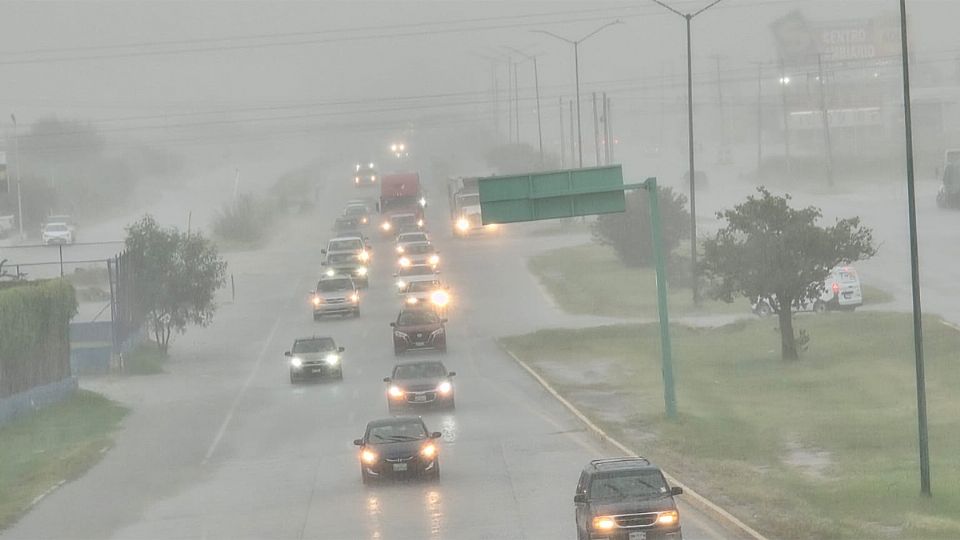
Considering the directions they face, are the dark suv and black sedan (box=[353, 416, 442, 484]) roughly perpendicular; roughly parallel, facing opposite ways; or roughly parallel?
roughly parallel

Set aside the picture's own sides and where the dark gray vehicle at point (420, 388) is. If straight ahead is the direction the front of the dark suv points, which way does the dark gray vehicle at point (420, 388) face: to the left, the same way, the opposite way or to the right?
the same way

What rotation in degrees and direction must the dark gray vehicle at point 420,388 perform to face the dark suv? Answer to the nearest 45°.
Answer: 0° — it already faces it

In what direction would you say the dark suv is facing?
toward the camera

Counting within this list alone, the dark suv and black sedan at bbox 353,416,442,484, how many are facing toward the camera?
2

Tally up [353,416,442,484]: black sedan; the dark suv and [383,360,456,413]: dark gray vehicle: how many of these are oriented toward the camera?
3

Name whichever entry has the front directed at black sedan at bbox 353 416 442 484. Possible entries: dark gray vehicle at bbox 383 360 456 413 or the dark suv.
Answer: the dark gray vehicle

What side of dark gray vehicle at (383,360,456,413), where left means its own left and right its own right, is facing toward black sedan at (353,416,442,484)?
front

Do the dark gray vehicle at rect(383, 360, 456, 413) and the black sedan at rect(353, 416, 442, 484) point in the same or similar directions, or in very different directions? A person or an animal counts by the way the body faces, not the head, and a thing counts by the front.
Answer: same or similar directions

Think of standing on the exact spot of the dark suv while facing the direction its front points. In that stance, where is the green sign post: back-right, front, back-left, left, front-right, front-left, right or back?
back
